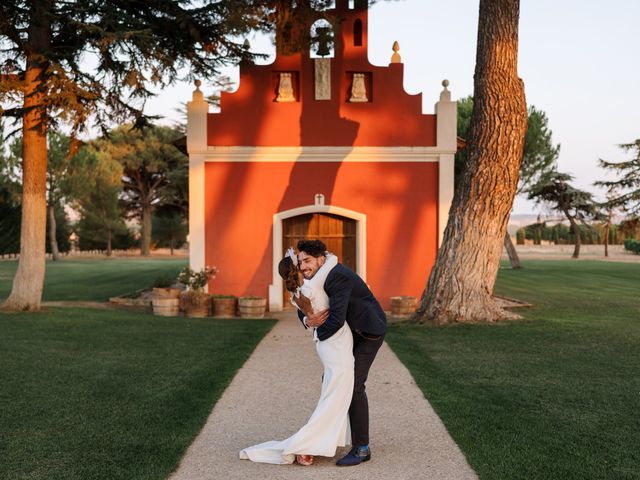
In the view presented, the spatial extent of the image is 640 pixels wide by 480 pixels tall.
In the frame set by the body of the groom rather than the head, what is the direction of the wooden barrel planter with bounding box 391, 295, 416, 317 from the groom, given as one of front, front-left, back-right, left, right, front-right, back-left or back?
right

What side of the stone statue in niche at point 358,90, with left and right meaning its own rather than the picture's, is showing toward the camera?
front

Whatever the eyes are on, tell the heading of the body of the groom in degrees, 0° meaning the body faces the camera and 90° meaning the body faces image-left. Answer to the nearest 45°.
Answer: approximately 90°

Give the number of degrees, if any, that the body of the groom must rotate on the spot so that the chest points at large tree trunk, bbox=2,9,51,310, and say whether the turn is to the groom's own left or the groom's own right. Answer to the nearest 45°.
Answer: approximately 45° to the groom's own right

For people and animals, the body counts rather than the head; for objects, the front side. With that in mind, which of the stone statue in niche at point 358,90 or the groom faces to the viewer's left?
the groom

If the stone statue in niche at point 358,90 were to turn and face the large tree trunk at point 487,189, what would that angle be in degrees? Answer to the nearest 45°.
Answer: approximately 45° to its left

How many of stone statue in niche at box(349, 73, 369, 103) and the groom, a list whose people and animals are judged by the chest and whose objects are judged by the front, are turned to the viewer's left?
1

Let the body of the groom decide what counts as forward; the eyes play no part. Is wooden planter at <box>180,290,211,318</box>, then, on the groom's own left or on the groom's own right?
on the groom's own right

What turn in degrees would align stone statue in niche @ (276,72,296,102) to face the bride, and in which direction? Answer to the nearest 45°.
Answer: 0° — it already faces them

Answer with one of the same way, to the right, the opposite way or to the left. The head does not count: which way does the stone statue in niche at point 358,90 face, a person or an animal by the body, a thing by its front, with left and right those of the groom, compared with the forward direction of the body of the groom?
to the left

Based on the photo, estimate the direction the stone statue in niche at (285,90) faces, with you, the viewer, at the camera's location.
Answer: facing the viewer

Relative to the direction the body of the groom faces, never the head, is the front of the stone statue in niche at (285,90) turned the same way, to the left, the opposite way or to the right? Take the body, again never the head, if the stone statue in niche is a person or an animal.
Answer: to the left

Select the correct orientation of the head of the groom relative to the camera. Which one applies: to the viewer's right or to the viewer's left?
to the viewer's left
